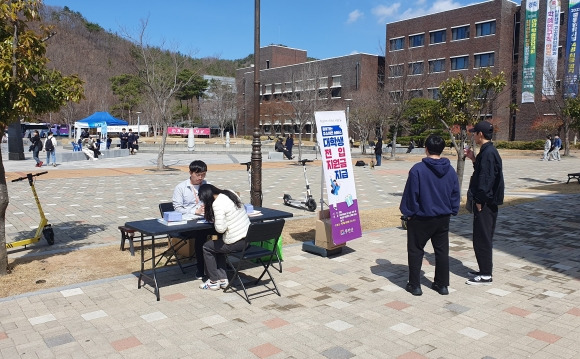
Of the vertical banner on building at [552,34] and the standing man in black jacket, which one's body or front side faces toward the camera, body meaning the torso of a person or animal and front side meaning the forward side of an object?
the vertical banner on building

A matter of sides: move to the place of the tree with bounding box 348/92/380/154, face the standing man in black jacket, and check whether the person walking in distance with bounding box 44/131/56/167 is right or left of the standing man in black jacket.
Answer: right

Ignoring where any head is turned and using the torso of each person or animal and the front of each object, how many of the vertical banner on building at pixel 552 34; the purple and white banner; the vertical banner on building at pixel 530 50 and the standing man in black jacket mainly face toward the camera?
3

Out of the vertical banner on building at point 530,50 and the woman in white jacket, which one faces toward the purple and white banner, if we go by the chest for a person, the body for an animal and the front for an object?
the vertical banner on building

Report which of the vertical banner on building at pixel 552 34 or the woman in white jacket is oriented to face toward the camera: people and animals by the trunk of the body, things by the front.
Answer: the vertical banner on building

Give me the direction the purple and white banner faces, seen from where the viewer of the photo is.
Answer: facing the viewer

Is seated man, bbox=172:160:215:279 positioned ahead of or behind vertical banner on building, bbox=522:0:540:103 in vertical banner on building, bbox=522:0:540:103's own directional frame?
ahead

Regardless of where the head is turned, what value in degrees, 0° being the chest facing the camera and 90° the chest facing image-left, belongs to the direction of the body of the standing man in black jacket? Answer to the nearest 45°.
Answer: approximately 90°

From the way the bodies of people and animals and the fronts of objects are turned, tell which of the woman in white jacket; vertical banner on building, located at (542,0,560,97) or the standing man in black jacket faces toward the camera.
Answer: the vertical banner on building

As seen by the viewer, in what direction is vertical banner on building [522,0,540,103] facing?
toward the camera

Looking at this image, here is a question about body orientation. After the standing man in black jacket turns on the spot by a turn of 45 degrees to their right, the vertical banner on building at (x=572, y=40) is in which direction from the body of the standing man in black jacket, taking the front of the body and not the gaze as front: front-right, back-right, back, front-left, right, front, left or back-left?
front-right

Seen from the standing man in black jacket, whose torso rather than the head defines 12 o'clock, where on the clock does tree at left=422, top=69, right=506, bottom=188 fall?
The tree is roughly at 3 o'clock from the standing man in black jacket.

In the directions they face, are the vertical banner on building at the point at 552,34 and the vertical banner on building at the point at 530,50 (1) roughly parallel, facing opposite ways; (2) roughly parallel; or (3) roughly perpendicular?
roughly parallel

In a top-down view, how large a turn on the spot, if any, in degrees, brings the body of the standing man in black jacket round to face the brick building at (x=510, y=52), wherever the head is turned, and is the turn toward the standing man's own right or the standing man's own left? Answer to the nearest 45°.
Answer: approximately 90° to the standing man's own right

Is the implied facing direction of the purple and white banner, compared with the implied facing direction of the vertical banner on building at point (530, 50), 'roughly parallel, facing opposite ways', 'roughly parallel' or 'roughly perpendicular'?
roughly parallel

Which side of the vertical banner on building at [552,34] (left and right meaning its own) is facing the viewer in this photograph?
front

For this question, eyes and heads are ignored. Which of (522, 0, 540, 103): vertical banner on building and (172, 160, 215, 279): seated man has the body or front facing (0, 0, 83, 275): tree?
the vertical banner on building

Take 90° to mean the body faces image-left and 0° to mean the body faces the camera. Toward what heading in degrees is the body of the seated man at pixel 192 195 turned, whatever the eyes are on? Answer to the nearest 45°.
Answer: approximately 315°
